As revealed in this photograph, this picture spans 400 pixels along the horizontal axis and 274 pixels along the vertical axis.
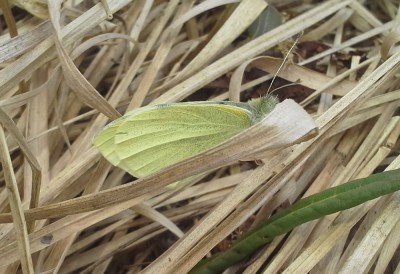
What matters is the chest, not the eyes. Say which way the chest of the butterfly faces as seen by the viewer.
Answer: to the viewer's right
